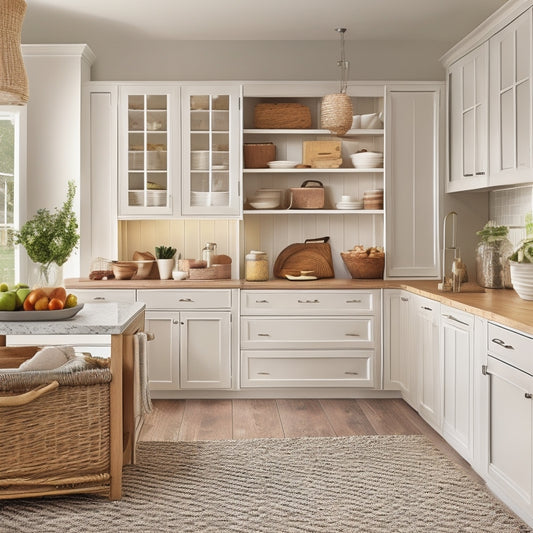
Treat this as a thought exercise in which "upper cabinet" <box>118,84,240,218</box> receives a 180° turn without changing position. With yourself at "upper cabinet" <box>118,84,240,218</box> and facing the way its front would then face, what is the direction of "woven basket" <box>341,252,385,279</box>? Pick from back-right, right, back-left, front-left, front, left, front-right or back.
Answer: right

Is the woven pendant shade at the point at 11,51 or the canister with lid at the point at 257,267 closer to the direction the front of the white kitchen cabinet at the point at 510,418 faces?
the woven pendant shade

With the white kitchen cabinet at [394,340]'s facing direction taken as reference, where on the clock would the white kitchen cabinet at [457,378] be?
the white kitchen cabinet at [457,378] is roughly at 10 o'clock from the white kitchen cabinet at [394,340].

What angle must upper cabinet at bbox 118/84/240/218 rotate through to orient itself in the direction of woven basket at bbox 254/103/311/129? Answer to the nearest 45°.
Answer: approximately 90° to its left

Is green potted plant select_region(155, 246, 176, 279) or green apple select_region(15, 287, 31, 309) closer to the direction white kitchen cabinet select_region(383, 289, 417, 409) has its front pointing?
the green apple

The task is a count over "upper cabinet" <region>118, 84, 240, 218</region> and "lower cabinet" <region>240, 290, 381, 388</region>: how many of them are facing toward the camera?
2

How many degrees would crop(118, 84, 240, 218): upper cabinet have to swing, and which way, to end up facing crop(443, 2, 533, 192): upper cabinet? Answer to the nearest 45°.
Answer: approximately 45° to its left

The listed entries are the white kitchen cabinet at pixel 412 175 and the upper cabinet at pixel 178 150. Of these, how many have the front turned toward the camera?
2

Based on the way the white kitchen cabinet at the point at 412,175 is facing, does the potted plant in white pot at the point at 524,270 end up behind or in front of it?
in front
